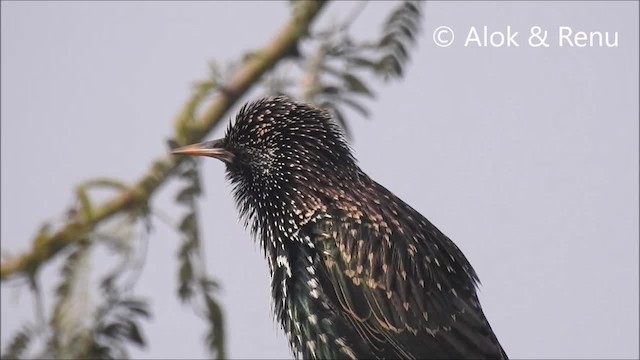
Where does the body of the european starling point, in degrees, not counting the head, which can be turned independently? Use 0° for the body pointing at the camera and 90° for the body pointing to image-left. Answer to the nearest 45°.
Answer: approximately 90°
